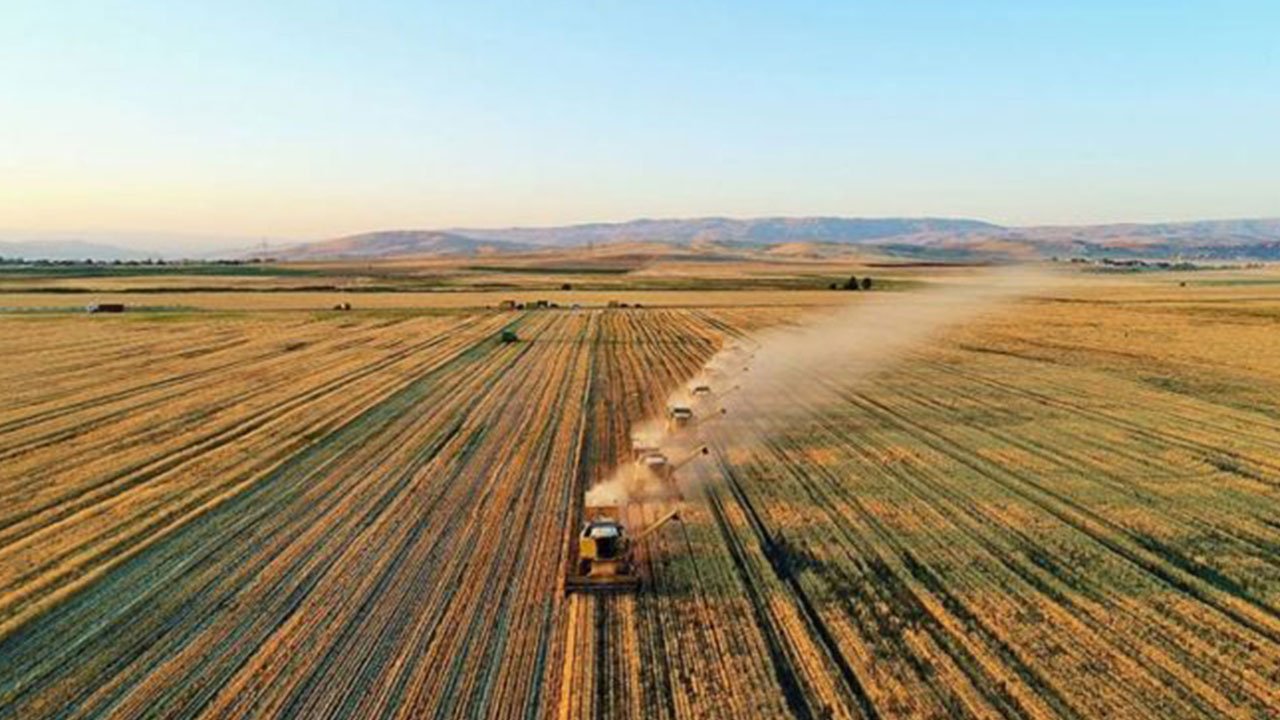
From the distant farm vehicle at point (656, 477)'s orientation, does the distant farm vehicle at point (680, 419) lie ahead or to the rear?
to the rear

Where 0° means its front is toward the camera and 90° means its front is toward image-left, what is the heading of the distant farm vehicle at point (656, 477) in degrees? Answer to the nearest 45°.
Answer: approximately 0°
